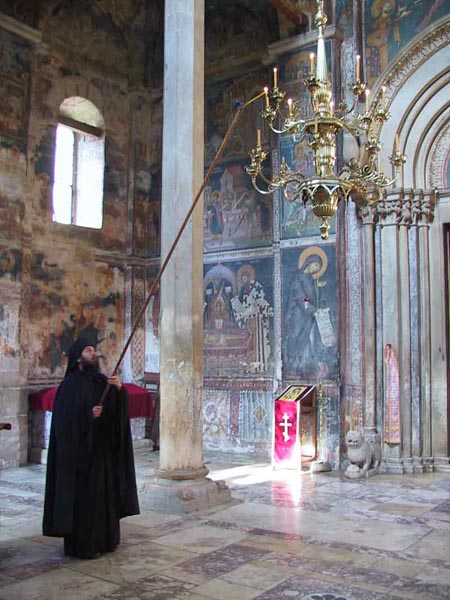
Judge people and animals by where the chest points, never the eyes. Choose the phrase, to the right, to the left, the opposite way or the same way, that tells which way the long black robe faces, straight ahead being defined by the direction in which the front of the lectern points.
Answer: to the left

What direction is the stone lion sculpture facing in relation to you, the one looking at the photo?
facing the viewer and to the left of the viewer

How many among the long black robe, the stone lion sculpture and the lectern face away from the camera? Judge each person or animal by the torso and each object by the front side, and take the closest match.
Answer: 0

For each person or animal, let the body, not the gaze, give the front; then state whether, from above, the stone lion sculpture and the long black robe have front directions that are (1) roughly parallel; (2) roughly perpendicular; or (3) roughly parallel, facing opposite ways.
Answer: roughly perpendicular

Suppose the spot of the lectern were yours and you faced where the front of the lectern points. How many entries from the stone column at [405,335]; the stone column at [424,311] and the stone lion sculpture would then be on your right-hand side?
0

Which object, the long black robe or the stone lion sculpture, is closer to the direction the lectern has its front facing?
the long black robe

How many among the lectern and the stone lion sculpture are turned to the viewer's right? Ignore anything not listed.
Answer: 0

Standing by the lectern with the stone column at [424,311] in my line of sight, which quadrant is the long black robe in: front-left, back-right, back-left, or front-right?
back-right
